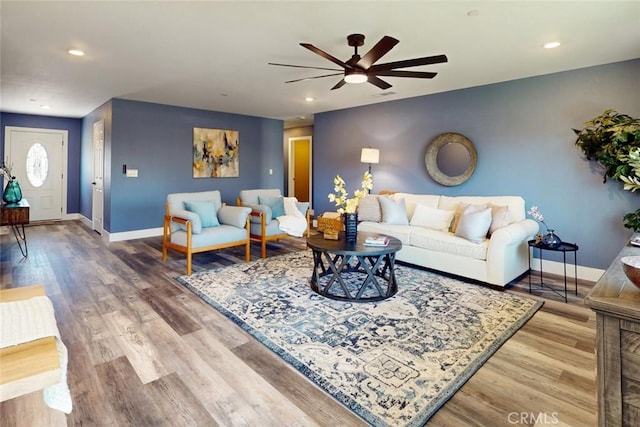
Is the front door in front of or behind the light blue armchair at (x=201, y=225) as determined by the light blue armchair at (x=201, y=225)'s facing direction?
behind

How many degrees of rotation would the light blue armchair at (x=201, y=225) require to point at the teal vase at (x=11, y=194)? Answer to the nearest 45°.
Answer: approximately 180°

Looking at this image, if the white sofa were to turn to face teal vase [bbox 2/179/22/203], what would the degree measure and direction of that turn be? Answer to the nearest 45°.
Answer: approximately 45° to its right

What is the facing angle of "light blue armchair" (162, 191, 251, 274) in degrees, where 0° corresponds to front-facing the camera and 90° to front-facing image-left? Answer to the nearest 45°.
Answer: approximately 315°

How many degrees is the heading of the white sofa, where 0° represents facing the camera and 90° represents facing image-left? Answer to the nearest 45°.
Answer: approximately 45°
